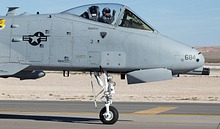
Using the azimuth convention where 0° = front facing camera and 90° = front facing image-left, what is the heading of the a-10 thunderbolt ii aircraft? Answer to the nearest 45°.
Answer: approximately 270°
